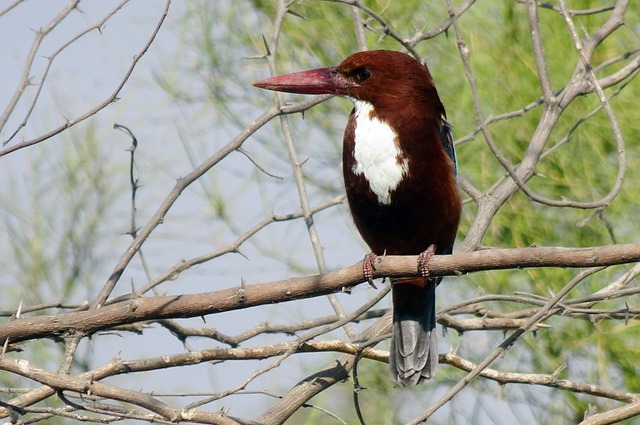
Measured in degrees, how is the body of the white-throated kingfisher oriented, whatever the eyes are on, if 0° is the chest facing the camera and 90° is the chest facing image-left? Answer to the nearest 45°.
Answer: approximately 45°
